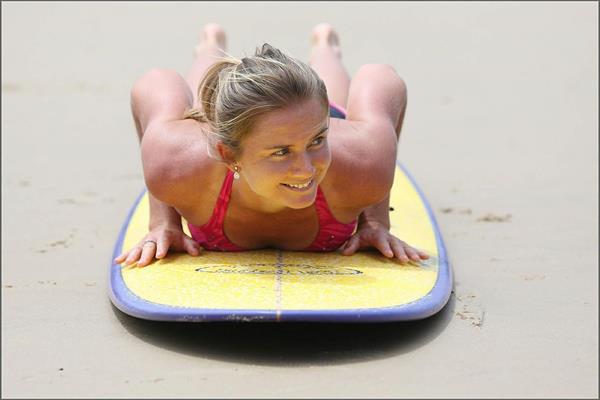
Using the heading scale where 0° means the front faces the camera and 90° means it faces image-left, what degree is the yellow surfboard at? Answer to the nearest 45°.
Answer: approximately 0°
